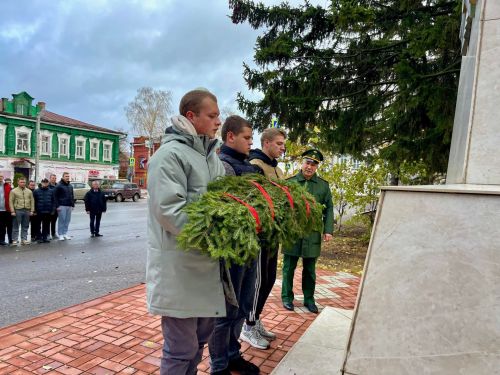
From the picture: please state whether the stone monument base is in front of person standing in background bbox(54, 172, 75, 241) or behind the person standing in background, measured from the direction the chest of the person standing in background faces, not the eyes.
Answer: in front

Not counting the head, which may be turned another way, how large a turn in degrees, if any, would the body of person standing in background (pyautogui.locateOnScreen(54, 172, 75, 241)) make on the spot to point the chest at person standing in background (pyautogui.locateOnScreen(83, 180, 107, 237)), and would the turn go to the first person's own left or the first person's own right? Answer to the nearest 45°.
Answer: approximately 45° to the first person's own left

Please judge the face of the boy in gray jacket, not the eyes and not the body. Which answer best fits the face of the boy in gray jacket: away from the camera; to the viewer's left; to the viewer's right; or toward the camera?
to the viewer's right

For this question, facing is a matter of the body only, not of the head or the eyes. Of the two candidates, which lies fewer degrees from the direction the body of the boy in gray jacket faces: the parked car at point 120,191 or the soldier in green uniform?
the soldier in green uniform

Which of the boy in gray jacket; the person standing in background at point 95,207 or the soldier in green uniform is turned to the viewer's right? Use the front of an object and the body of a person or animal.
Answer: the boy in gray jacket

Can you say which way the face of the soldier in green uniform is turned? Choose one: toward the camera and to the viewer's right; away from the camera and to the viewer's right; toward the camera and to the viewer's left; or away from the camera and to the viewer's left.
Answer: toward the camera and to the viewer's left

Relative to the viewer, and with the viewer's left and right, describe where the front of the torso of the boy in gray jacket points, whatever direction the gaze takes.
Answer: facing to the right of the viewer

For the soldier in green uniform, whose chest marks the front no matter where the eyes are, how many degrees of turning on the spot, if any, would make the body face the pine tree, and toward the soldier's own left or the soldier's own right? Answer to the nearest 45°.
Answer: approximately 180°
